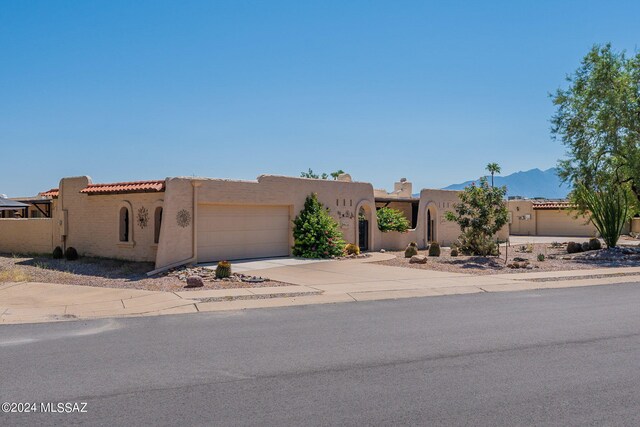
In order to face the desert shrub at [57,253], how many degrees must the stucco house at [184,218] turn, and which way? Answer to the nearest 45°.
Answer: approximately 135° to its right

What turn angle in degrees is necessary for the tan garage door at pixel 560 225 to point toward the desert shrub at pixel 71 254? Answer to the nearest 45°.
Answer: approximately 45° to its right

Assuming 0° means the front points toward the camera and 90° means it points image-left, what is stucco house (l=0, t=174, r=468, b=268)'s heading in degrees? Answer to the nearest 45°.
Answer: approximately 315°

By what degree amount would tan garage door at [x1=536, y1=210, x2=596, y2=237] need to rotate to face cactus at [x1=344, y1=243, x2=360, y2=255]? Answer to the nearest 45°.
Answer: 0° — it already faces it

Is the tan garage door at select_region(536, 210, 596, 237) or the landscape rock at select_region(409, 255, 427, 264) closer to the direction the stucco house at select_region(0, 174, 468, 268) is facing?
the landscape rock

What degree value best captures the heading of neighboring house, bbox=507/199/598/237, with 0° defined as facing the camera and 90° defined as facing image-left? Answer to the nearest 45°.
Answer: approximately 0°
